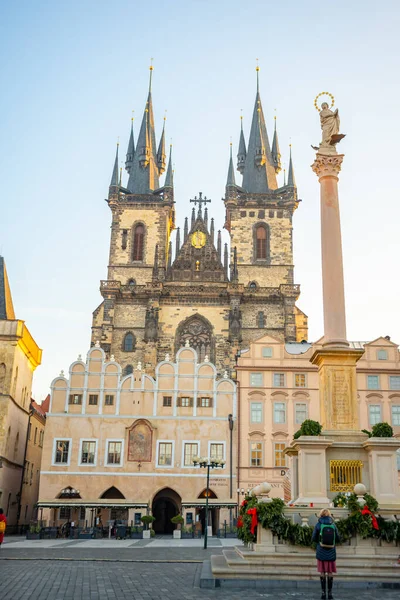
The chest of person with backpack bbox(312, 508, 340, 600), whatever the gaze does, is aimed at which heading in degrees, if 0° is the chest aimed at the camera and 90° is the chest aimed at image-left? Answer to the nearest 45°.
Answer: approximately 180°

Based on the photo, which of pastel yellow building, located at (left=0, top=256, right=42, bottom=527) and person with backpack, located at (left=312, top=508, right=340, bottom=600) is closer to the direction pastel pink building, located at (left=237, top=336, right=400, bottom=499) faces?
the person with backpack

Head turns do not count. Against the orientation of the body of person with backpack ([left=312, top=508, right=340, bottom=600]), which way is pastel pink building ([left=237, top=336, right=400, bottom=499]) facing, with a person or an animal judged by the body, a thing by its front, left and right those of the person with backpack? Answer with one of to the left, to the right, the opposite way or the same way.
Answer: the opposite way

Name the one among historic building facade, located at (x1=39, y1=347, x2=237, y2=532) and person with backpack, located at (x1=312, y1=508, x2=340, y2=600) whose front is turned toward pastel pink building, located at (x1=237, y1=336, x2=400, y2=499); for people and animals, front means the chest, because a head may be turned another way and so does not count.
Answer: the person with backpack

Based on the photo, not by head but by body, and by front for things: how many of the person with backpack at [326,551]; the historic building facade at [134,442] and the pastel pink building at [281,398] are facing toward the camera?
2

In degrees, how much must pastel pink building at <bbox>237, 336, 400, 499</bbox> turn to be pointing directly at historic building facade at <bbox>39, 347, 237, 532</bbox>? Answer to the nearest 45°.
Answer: approximately 90° to its right

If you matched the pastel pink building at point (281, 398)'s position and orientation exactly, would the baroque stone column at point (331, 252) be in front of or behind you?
in front

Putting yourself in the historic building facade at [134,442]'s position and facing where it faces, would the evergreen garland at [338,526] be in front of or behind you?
in front

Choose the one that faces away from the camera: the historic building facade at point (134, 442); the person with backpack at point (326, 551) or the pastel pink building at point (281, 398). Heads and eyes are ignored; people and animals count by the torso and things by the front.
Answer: the person with backpack

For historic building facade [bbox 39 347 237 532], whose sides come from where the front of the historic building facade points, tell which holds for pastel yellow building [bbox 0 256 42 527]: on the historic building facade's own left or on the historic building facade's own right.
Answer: on the historic building facade's own right

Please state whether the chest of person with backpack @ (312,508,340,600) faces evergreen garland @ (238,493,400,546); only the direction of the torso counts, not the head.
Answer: yes

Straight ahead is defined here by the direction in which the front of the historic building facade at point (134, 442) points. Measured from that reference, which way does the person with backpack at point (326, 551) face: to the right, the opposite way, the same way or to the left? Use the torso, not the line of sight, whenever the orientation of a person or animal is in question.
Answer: the opposite way

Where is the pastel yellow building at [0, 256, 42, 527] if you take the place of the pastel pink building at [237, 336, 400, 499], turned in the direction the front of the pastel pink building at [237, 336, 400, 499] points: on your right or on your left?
on your right

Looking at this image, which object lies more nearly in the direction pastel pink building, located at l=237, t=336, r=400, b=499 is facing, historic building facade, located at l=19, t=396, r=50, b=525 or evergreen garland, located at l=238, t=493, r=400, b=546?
the evergreen garland

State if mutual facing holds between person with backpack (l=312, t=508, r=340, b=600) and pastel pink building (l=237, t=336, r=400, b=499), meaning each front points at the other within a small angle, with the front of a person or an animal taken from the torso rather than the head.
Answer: yes

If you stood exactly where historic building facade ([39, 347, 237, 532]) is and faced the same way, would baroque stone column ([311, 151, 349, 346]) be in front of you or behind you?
in front
